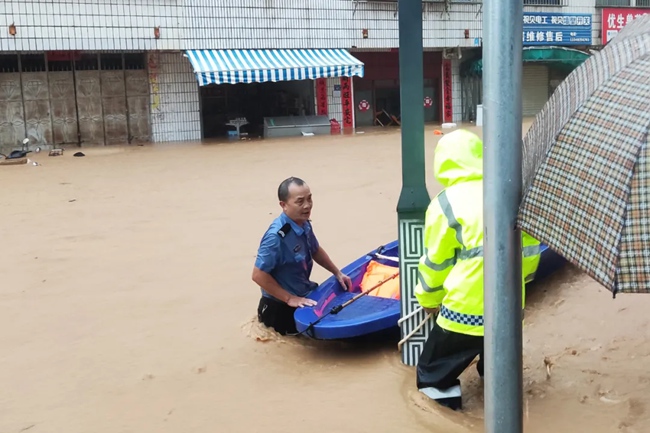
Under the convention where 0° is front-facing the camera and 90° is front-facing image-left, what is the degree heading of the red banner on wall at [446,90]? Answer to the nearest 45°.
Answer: approximately 0°

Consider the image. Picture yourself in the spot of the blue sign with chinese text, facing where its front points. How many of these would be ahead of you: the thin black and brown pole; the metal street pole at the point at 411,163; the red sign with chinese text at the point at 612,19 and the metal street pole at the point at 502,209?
3

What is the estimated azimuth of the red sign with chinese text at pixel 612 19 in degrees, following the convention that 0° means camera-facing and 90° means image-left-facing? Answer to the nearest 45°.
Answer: approximately 0°

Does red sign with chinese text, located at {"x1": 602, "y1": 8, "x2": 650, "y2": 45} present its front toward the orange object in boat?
yes

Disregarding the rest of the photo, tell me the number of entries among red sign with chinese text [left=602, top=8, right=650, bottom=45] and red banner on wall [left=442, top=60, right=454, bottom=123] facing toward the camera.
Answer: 2

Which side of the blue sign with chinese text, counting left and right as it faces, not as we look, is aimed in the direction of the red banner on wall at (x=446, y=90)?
right

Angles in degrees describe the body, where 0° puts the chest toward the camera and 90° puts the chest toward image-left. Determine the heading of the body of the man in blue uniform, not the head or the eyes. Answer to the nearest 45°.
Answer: approximately 315°

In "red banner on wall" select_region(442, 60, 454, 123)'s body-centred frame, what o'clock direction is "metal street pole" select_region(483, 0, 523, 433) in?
The metal street pole is roughly at 12 o'clock from the red banner on wall.
